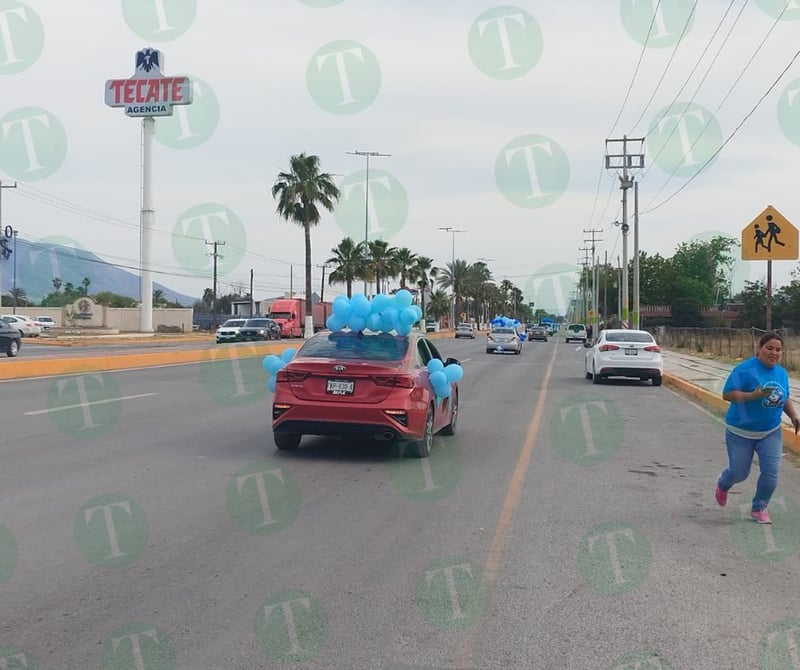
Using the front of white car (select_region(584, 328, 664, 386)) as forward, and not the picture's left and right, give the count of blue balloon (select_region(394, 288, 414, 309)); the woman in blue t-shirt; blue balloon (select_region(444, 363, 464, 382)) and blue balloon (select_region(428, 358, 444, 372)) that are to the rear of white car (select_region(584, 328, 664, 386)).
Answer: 4

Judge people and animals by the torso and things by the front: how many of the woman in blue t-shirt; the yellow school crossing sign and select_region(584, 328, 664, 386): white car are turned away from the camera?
1

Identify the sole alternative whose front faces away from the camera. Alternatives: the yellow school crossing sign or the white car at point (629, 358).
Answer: the white car

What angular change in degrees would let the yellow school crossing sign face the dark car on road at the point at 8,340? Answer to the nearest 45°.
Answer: approximately 90° to its right

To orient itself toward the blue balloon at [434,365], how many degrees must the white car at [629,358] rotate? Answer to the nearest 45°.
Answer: approximately 180°

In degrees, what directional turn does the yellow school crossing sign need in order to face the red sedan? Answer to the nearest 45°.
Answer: approximately 45° to its right

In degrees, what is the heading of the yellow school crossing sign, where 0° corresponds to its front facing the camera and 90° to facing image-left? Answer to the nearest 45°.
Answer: approximately 0°

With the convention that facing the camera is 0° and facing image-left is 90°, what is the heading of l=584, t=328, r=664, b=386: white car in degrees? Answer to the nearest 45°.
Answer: approximately 180°

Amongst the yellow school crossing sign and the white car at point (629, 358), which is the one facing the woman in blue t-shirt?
the yellow school crossing sign

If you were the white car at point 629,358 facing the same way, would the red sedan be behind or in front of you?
behind

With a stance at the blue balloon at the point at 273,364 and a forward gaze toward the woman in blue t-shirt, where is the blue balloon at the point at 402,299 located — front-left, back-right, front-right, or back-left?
front-left

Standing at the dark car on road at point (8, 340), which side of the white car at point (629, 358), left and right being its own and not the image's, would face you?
left

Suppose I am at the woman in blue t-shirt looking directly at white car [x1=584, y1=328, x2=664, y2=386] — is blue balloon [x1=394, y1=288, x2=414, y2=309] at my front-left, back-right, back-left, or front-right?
front-left

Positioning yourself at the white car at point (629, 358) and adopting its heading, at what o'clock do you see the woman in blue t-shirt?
The woman in blue t-shirt is roughly at 6 o'clock from the white car.

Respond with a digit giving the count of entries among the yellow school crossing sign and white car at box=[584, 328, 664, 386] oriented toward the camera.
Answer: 1

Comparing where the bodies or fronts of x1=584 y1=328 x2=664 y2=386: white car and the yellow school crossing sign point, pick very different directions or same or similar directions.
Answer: very different directions
